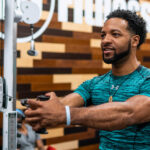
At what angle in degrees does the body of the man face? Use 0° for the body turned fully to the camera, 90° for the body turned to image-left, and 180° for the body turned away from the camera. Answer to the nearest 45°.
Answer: approximately 45°

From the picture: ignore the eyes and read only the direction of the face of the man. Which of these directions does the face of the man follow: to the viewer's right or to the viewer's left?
to the viewer's left

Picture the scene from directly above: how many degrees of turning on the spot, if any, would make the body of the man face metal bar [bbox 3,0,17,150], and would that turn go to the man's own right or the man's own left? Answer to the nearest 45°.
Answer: approximately 90° to the man's own right
